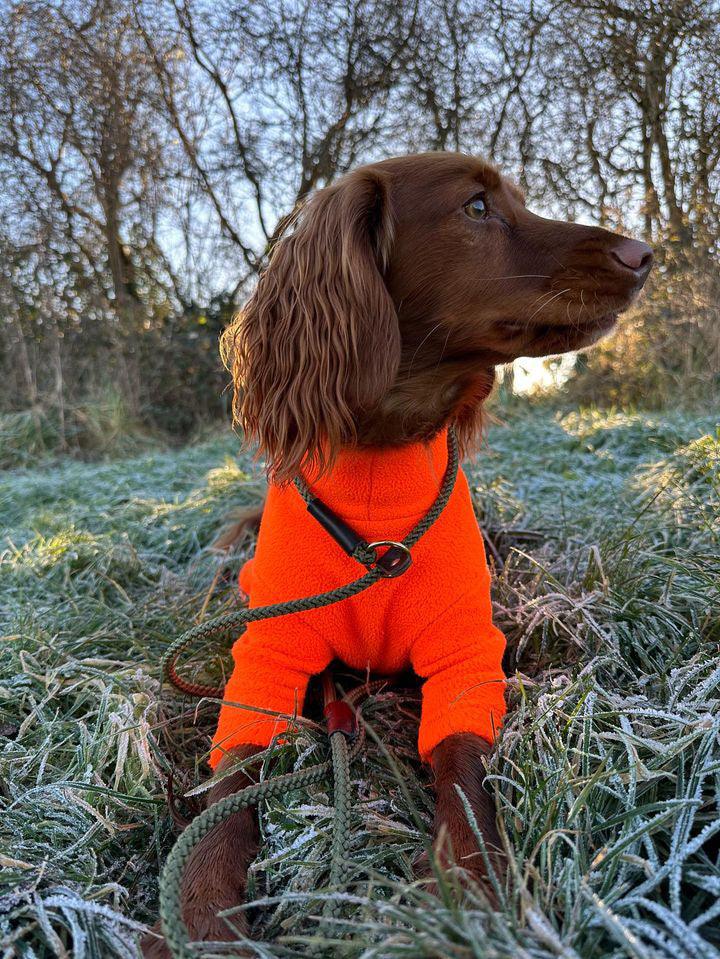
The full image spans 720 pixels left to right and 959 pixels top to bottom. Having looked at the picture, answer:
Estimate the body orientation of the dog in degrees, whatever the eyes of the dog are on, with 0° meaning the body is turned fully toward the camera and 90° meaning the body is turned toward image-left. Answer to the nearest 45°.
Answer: approximately 0°
